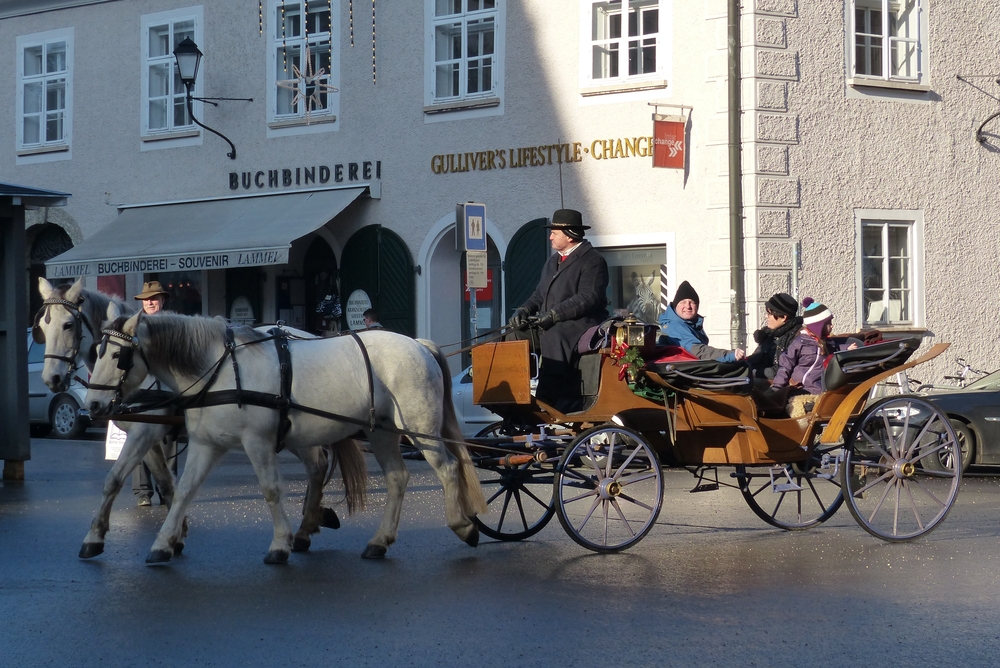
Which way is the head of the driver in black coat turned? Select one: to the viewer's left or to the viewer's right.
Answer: to the viewer's left

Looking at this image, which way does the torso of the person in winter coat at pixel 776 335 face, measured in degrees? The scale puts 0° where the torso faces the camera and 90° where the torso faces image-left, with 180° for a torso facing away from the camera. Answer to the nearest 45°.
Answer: approximately 90°

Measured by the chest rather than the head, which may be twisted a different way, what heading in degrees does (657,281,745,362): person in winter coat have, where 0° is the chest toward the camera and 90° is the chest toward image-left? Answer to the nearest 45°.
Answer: approximately 315°

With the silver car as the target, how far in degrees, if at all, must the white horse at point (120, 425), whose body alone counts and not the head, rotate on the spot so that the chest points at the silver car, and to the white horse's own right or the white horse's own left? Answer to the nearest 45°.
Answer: approximately 90° to the white horse's own right

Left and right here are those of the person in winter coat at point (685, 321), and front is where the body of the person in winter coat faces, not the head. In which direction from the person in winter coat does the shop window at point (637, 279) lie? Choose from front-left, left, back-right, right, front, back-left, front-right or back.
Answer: back-left

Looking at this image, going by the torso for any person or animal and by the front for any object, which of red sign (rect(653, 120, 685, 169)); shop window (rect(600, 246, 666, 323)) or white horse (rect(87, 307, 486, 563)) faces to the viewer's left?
the white horse

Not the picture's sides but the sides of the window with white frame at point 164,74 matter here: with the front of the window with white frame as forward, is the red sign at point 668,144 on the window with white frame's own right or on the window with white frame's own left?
on the window with white frame's own left

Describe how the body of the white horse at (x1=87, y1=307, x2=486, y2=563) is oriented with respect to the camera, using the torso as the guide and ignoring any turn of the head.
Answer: to the viewer's left

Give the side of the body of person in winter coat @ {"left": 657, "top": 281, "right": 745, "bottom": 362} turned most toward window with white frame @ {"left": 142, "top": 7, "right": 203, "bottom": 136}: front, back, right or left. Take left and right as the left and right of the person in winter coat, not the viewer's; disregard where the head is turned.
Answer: back

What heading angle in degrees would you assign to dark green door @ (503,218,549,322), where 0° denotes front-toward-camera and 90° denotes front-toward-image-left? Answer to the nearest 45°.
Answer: approximately 0°

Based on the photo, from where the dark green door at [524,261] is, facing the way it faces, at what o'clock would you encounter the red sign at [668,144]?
The red sign is roughly at 10 o'clock from the dark green door.

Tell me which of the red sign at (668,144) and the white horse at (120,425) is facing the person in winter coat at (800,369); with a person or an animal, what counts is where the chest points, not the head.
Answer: the red sign

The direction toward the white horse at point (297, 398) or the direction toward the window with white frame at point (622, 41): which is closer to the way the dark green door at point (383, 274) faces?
the white horse

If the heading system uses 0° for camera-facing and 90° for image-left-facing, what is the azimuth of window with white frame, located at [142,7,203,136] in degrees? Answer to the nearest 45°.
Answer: approximately 45°

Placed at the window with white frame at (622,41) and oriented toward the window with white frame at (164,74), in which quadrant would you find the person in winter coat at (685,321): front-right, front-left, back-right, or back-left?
back-left

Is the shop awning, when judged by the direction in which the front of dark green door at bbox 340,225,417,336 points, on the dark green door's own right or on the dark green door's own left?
on the dark green door's own right

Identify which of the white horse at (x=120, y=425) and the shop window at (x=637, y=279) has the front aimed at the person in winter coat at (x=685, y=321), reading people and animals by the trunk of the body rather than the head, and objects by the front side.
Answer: the shop window

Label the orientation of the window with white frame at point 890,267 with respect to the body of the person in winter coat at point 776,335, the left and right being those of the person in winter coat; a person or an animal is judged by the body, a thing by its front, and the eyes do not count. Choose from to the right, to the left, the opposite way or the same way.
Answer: to the left

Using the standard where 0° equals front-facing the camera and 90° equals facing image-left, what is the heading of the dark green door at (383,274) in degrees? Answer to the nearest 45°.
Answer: approximately 0°

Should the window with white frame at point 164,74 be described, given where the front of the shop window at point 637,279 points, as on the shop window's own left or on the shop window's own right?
on the shop window's own right
